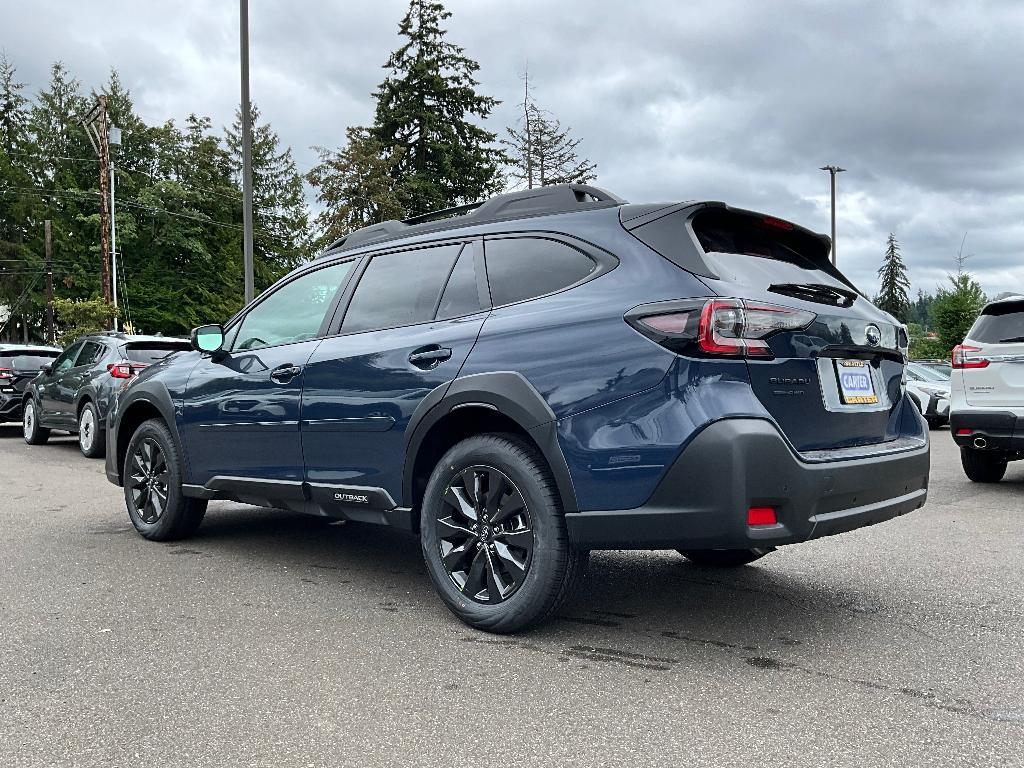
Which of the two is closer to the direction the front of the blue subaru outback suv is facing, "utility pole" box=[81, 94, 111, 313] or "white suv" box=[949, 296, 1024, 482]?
the utility pole

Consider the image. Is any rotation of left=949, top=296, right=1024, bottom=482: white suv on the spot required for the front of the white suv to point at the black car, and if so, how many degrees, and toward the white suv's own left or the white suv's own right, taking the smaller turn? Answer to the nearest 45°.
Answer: approximately 90° to the white suv's own left

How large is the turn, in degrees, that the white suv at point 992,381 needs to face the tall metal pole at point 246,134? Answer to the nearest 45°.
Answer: approximately 90° to its left

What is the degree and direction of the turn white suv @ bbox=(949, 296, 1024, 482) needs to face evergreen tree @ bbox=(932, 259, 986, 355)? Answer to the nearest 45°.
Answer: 0° — it already faces it

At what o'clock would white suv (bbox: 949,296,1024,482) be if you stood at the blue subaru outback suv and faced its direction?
The white suv is roughly at 3 o'clock from the blue subaru outback suv.

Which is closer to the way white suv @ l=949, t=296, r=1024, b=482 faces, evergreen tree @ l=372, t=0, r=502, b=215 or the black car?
the evergreen tree

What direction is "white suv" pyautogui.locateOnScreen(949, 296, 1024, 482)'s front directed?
away from the camera

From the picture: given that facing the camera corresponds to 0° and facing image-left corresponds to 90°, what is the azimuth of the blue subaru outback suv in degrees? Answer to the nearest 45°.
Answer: approximately 135°

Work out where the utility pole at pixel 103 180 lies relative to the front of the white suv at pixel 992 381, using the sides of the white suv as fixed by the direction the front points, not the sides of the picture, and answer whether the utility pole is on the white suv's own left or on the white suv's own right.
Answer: on the white suv's own left

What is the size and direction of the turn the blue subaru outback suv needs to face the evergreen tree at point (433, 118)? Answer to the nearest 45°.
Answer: approximately 45° to its right
